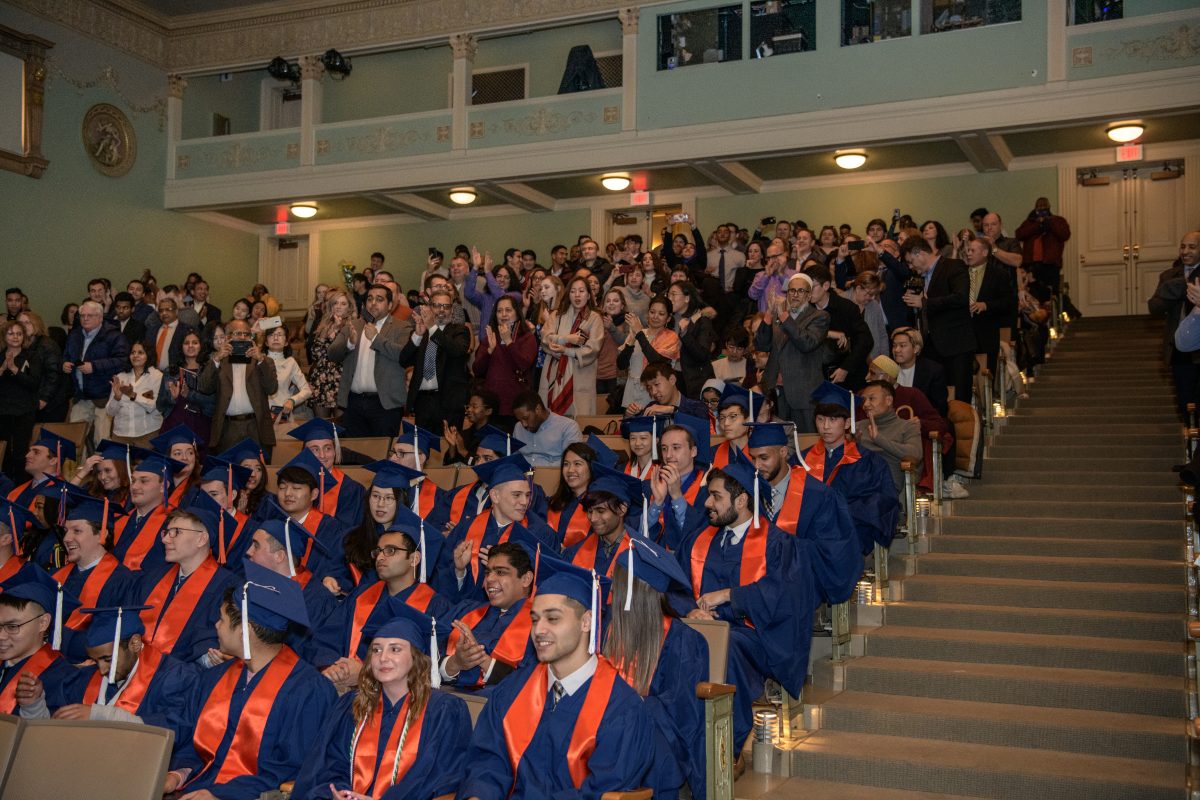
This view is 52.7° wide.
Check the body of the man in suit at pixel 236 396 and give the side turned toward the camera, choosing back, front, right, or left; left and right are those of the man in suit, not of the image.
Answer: front

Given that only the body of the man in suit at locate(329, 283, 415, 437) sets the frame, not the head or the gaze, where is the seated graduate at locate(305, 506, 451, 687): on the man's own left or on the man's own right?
on the man's own left

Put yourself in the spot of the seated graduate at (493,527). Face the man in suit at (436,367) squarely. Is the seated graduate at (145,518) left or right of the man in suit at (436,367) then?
left

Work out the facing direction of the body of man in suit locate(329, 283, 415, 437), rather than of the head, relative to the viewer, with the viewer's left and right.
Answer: facing the viewer and to the left of the viewer

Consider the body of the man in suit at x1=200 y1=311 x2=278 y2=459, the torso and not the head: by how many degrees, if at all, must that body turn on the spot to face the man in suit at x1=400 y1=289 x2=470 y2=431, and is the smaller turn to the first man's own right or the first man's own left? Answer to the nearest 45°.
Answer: approximately 90° to the first man's own left

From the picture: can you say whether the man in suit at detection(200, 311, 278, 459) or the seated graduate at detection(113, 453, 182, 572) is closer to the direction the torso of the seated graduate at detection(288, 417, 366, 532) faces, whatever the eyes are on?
the seated graduate

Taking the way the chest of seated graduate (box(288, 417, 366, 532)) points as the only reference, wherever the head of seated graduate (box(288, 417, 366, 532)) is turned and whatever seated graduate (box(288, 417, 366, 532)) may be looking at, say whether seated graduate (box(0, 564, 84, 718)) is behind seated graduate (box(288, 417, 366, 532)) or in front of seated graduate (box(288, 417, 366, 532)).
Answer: in front

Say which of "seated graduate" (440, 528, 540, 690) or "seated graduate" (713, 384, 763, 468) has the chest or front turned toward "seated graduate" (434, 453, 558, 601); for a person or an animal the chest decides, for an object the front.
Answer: "seated graduate" (713, 384, 763, 468)

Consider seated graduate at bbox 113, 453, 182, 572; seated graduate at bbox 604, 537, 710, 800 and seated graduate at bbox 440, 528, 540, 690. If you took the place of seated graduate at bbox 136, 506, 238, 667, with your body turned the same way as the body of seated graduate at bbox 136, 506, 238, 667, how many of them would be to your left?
2

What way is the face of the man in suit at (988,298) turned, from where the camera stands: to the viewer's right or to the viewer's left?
to the viewer's left

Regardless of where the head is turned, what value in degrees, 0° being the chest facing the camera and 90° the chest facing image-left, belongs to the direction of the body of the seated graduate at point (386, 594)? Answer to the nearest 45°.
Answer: approximately 45°

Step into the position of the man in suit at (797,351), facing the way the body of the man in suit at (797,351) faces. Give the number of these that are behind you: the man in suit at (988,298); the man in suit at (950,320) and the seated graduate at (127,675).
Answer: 2

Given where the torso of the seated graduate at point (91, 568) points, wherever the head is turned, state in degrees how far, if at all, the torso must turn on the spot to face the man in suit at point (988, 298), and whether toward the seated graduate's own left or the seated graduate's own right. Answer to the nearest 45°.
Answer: approximately 135° to the seated graduate's own left

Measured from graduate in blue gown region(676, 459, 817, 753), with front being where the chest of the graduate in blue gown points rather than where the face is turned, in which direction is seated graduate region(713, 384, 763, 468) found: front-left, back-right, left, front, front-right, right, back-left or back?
back-right

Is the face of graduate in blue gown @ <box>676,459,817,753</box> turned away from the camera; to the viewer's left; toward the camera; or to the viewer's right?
to the viewer's left

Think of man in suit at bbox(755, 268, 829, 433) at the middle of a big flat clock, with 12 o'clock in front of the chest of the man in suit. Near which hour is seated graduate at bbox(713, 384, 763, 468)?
The seated graduate is roughly at 11 o'clock from the man in suit.
